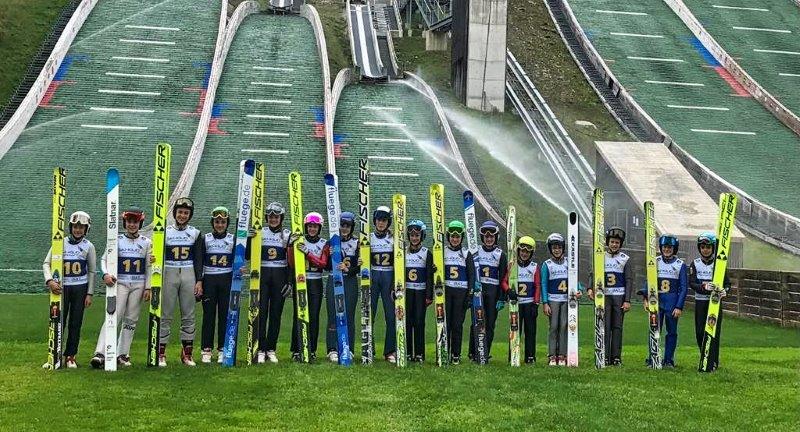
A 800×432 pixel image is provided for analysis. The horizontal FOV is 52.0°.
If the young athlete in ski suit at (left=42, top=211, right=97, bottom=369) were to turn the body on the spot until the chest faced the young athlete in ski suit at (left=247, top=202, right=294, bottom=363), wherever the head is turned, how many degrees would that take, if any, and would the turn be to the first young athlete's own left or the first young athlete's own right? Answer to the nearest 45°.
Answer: approximately 90° to the first young athlete's own left

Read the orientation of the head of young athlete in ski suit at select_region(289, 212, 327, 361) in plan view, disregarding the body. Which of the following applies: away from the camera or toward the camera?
toward the camera

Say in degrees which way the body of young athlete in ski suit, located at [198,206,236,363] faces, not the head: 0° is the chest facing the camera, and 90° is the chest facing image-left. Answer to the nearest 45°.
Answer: approximately 0°

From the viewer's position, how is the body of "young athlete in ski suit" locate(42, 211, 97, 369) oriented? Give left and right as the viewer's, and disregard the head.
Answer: facing the viewer

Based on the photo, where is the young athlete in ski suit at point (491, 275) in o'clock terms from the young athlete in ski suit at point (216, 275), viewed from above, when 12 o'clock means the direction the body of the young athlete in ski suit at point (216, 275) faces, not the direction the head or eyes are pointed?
the young athlete in ski suit at point (491, 275) is roughly at 9 o'clock from the young athlete in ski suit at point (216, 275).

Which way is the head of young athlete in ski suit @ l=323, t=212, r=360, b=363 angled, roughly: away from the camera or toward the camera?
toward the camera

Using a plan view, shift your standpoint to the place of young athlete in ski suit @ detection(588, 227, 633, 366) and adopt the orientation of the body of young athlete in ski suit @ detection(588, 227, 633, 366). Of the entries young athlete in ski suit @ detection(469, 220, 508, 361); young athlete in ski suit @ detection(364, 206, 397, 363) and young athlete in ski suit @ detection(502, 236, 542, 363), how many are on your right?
3

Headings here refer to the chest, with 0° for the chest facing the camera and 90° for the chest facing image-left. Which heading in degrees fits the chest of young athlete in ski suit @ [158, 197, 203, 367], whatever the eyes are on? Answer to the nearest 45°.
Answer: approximately 0°

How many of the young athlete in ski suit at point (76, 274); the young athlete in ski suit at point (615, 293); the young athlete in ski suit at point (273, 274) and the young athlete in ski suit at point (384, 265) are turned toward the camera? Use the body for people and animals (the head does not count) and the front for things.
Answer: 4

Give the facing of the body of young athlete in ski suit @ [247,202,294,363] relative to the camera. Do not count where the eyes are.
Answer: toward the camera

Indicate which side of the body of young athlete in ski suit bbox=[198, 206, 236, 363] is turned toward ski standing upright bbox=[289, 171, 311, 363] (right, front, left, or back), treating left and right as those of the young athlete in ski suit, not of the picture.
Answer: left

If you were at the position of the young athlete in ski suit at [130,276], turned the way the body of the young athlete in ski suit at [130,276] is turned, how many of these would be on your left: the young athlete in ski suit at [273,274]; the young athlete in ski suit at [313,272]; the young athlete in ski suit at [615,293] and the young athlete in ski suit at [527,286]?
4

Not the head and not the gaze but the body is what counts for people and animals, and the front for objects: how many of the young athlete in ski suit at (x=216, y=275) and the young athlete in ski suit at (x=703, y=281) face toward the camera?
2
